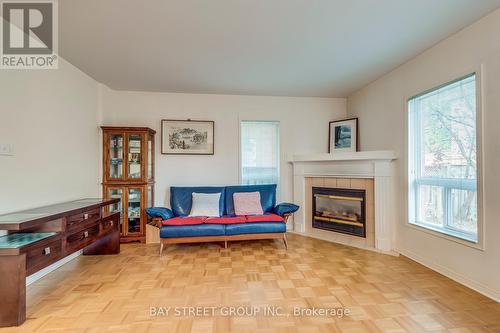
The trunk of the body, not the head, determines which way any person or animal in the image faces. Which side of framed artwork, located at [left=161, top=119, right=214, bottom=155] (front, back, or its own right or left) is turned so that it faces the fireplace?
left

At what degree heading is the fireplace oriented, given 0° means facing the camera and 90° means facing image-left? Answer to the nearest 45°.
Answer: approximately 45°

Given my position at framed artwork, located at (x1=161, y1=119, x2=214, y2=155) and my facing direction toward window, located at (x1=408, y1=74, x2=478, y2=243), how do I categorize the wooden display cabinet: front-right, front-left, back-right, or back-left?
back-right

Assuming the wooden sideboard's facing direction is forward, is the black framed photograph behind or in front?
in front

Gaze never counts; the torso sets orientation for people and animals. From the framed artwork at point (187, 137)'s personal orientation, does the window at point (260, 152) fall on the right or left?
on its left

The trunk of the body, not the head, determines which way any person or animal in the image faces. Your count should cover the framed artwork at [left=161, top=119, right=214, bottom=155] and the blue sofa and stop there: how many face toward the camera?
2

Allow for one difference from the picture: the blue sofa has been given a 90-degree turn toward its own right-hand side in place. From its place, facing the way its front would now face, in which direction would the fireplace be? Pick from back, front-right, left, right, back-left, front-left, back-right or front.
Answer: back

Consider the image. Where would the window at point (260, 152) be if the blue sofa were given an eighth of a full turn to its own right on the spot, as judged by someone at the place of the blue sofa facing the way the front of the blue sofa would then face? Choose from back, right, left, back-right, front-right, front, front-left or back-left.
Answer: back

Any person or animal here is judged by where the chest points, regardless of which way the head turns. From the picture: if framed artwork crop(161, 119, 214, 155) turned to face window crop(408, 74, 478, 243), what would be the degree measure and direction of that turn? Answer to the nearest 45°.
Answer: approximately 45° to its left

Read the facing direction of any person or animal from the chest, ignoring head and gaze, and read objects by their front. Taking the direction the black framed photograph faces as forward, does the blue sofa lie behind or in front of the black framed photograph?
in front

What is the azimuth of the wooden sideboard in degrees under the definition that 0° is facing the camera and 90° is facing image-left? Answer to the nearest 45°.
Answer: approximately 315°

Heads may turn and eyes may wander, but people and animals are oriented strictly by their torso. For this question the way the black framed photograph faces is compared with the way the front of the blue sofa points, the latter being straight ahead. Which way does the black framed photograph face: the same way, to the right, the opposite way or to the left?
to the right
